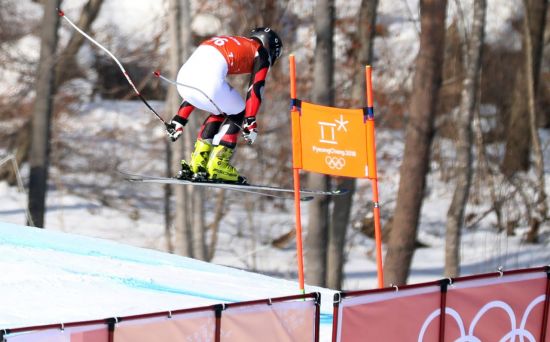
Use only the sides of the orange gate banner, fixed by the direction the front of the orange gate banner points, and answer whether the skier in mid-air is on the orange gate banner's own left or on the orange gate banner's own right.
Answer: on the orange gate banner's own right

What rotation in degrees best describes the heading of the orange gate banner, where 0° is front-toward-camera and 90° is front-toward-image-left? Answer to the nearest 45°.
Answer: approximately 0°

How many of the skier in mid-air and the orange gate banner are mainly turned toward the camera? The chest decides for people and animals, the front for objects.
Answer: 1

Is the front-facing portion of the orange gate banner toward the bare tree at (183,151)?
no

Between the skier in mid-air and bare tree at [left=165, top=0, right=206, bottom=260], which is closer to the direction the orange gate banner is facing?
the skier in mid-air

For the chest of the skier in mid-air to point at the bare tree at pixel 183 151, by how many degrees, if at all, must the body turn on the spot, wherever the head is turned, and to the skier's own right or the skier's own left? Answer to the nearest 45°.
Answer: approximately 45° to the skier's own left

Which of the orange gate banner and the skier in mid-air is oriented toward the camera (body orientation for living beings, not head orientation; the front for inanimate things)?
the orange gate banner

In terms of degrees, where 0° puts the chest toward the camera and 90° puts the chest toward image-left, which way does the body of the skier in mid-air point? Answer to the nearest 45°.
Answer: approximately 225°

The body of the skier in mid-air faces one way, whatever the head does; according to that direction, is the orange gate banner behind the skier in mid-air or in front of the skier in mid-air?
in front
